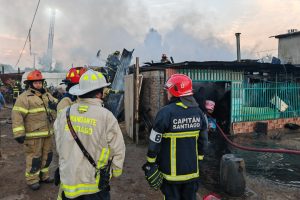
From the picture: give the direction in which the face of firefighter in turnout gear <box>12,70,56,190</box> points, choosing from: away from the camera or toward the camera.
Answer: toward the camera

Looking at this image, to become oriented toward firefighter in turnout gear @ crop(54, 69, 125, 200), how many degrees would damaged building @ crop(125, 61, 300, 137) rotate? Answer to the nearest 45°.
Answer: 0° — it already faces them

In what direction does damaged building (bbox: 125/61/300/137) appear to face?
toward the camera

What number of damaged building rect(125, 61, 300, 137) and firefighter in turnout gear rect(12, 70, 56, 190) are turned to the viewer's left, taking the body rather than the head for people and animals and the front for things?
0

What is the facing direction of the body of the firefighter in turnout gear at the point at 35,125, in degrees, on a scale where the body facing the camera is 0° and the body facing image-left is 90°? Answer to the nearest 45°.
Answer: approximately 315°

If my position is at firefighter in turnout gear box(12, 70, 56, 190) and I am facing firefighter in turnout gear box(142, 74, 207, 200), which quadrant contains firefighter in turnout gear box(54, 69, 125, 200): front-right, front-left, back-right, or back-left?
front-right

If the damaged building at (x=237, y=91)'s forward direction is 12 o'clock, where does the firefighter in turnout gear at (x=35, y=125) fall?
The firefighter in turnout gear is roughly at 1 o'clock from the damaged building.

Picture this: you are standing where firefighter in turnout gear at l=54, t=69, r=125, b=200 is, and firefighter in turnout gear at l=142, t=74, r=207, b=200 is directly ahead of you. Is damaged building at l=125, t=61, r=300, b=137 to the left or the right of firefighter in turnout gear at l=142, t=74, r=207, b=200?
left

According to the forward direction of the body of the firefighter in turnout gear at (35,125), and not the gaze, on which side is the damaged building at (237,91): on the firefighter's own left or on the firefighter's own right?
on the firefighter's own left

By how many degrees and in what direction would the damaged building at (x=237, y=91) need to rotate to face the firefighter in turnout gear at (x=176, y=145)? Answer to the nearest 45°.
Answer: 0° — it already faces them

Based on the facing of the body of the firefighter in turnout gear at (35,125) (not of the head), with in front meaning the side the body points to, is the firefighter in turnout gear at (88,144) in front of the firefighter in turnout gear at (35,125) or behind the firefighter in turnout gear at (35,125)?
in front
